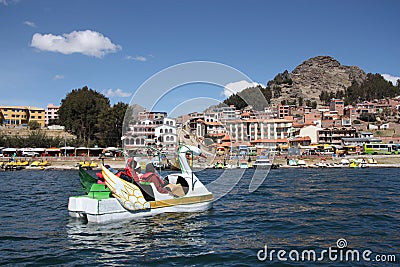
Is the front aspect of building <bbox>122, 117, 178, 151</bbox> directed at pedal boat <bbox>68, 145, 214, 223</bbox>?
yes

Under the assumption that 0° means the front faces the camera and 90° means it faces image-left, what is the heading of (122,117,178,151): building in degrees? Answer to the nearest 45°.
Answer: approximately 0°
